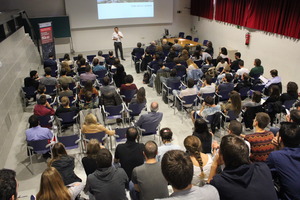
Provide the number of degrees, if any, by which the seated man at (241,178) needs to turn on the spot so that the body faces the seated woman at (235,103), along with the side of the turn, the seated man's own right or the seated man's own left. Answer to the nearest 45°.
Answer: approximately 45° to the seated man's own right

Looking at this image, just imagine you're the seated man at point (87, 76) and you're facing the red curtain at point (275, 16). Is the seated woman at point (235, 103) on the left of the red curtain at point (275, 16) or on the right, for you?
right

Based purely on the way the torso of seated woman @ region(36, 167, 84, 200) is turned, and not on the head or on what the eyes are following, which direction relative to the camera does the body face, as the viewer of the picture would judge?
away from the camera

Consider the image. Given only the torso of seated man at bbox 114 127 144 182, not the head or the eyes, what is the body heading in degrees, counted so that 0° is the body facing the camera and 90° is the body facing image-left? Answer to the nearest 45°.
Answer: approximately 180°

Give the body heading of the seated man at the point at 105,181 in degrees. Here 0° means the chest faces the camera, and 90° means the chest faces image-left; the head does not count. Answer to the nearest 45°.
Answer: approximately 180°

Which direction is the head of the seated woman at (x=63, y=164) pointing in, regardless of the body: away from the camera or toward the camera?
away from the camera

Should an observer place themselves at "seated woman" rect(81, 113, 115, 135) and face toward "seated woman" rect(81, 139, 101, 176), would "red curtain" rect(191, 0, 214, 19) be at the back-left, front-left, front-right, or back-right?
back-left

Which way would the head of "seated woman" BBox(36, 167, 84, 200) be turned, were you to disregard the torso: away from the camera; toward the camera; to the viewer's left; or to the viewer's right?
away from the camera

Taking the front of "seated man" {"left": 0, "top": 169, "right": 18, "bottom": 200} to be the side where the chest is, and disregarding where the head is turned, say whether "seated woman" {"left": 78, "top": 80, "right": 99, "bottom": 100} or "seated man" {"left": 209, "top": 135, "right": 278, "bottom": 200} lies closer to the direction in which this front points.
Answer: the seated woman

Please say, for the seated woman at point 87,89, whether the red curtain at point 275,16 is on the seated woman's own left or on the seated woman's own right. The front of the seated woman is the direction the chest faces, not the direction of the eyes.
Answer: on the seated woman's own right

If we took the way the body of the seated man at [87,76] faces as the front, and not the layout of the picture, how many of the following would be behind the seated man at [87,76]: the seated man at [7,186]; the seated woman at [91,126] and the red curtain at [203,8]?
2

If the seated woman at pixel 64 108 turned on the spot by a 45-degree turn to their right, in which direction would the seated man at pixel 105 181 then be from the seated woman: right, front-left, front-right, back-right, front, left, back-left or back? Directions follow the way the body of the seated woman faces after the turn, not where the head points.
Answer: back-right

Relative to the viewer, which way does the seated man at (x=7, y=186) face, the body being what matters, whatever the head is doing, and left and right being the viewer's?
facing away from the viewer and to the right of the viewer

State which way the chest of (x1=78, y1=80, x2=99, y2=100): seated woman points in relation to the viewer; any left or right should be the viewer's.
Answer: facing away from the viewer
